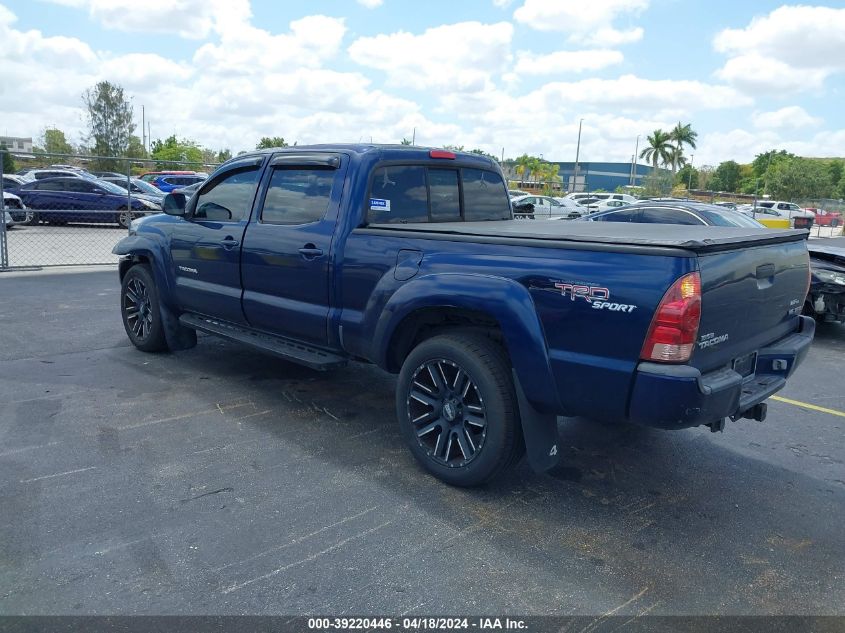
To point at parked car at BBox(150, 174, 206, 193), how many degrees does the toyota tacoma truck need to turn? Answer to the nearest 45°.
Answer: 0° — it already faces it

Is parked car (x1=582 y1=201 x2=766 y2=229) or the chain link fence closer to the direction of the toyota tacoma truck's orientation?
the chain link fence

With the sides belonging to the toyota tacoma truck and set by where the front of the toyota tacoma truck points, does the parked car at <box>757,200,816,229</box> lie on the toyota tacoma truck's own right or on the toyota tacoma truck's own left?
on the toyota tacoma truck's own right

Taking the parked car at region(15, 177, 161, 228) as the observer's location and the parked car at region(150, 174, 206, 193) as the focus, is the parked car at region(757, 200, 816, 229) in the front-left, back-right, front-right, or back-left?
front-right

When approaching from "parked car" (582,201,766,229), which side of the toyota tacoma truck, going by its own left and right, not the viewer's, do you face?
right

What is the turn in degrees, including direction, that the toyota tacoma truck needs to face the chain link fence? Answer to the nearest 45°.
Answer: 0° — it already faces it

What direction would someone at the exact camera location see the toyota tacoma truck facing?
facing away from the viewer and to the left of the viewer

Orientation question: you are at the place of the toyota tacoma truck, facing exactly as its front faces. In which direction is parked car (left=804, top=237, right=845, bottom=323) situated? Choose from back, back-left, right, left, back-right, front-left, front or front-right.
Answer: right

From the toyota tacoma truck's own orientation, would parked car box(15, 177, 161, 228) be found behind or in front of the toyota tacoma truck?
in front

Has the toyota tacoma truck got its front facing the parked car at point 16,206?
yes
